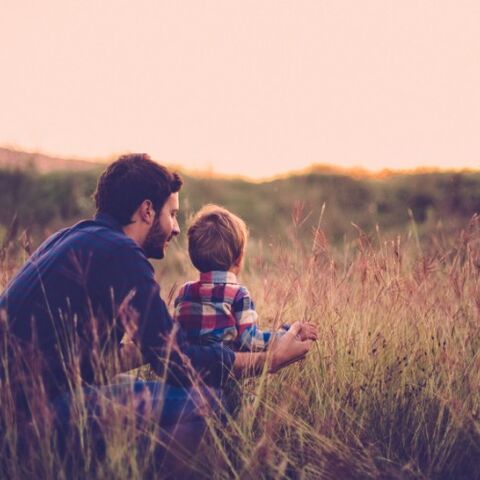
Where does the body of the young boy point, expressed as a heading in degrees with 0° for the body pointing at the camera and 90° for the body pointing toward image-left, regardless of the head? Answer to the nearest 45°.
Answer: approximately 225°

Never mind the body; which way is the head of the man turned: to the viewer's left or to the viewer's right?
to the viewer's right

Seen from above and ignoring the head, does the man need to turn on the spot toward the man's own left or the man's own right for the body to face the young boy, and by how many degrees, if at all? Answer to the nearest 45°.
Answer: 0° — they already face them

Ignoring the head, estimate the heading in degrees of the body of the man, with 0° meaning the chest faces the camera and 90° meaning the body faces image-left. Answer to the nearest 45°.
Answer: approximately 225°
